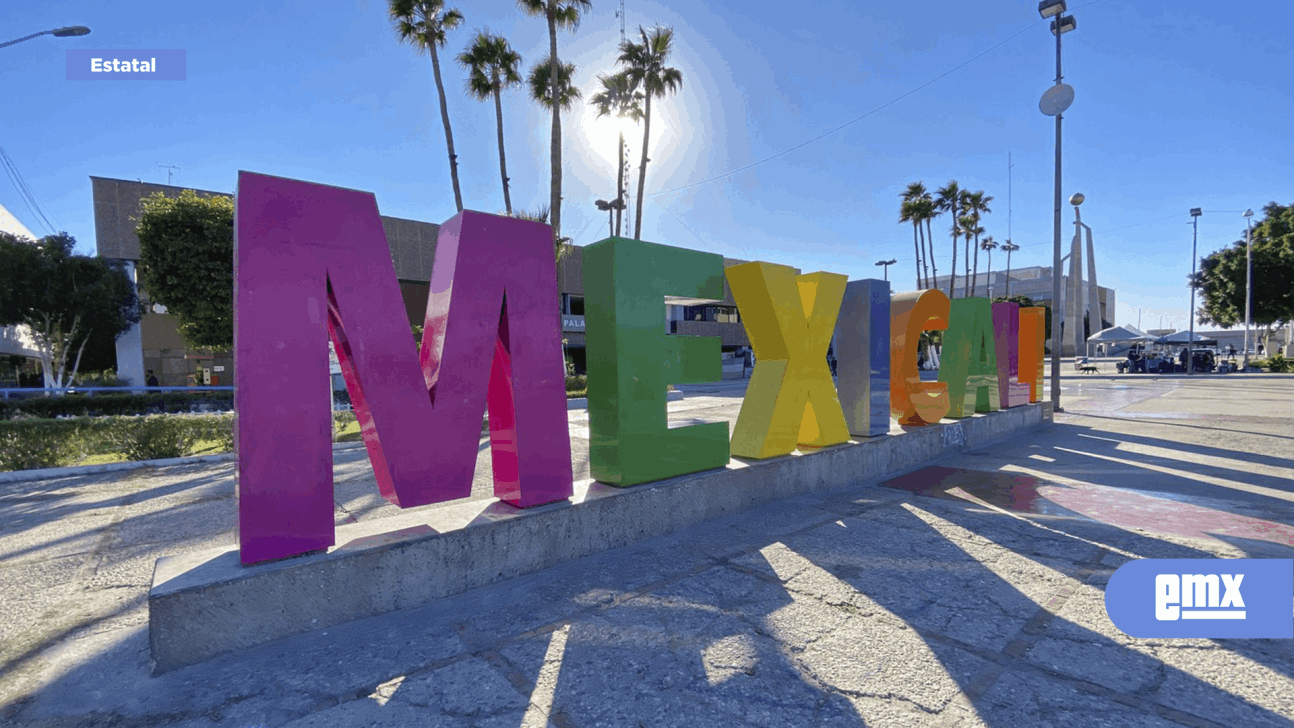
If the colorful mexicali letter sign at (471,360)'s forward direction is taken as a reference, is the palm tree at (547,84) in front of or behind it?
behind

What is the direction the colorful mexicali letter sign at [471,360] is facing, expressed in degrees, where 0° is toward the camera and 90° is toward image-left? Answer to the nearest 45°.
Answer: approximately 315°

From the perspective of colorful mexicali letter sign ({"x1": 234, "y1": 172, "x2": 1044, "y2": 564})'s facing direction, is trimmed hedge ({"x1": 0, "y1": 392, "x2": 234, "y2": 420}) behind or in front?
behind

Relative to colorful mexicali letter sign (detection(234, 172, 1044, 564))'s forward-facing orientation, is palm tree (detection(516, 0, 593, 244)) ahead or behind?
behind

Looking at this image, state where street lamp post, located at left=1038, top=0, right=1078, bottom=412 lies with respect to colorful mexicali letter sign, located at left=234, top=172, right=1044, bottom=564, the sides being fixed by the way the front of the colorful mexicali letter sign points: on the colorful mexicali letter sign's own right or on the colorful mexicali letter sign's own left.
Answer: on the colorful mexicali letter sign's own left

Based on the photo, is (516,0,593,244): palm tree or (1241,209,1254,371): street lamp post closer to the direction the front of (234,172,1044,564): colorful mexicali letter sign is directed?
the street lamp post

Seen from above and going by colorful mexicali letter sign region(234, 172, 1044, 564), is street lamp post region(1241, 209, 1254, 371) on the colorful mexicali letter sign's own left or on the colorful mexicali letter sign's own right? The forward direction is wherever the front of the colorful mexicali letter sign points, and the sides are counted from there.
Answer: on the colorful mexicali letter sign's own left

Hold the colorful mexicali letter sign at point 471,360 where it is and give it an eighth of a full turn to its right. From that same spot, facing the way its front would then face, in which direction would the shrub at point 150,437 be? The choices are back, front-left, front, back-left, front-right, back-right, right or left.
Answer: back-right

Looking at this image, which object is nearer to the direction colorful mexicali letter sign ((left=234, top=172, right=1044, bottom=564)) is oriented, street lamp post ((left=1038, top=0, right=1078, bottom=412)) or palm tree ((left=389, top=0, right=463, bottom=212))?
the street lamp post

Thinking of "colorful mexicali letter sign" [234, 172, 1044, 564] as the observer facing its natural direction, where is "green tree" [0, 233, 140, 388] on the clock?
The green tree is roughly at 6 o'clock from the colorful mexicali letter sign.

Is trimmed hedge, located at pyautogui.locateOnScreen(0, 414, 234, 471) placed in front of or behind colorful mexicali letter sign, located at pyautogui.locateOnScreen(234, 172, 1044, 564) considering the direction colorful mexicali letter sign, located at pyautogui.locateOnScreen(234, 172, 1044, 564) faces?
behind

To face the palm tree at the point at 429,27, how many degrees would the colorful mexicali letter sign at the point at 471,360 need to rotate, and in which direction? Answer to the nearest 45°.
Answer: approximately 135° to its left

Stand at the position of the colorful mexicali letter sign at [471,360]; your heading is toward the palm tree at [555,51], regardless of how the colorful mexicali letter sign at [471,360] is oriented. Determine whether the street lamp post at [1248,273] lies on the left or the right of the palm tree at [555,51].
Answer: right

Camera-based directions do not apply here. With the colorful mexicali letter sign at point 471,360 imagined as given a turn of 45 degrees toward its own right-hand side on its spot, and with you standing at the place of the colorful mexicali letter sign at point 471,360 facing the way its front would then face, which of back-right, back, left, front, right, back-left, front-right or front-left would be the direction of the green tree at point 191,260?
back-right
